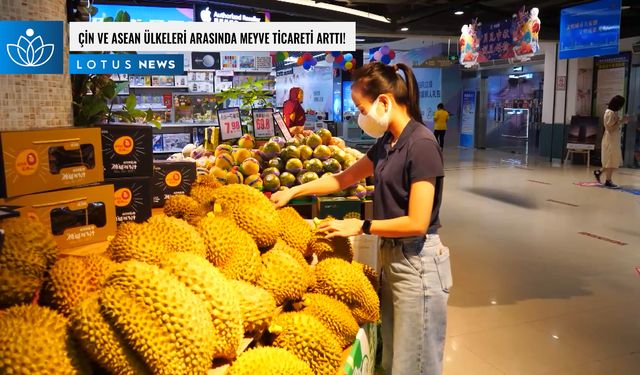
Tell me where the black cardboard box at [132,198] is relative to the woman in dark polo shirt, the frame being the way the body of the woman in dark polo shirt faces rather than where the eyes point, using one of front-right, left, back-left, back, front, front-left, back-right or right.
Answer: front

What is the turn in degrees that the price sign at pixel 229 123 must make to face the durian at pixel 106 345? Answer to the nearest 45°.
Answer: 0° — it already faces it

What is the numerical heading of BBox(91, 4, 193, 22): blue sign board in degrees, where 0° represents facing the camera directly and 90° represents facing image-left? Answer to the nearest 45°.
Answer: approximately 0°

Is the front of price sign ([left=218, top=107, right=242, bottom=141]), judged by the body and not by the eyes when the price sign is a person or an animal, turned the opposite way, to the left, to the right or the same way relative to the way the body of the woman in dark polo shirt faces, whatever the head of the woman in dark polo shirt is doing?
to the left

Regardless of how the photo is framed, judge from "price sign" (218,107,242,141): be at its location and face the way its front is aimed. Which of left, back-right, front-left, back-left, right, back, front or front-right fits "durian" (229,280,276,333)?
front

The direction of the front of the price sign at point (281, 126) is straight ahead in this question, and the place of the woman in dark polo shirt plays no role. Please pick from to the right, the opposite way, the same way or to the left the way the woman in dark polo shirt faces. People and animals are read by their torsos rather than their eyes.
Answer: to the right

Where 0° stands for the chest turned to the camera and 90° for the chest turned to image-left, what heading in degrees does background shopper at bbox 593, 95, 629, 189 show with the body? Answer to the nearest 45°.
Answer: approximately 270°

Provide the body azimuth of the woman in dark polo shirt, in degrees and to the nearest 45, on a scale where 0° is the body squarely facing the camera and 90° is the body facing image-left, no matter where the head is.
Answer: approximately 90°

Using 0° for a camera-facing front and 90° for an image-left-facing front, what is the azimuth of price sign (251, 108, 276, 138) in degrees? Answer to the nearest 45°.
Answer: approximately 0°

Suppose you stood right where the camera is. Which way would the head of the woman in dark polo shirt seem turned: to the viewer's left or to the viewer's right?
to the viewer's left

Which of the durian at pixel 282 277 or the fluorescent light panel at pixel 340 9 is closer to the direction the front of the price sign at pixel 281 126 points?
the durian
